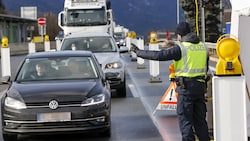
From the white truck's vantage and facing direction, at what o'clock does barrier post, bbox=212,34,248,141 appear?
The barrier post is roughly at 12 o'clock from the white truck.

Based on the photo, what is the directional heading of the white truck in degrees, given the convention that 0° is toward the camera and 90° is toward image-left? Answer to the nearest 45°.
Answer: approximately 0°

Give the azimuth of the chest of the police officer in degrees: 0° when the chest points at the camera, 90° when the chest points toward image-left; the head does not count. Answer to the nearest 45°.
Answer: approximately 135°

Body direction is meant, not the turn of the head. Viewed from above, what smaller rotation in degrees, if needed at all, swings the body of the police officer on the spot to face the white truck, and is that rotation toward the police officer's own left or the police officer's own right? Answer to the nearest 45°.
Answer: approximately 45° to the police officer's own right

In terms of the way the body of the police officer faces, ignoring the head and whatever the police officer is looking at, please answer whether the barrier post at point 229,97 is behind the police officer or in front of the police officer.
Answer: behind

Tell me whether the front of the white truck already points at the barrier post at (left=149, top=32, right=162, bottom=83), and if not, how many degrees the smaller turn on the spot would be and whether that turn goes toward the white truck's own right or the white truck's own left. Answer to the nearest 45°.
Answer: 0° — it already faces it

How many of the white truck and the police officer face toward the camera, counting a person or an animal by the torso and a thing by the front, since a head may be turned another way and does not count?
1

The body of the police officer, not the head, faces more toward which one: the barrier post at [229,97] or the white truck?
the white truck

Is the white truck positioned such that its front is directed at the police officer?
yes

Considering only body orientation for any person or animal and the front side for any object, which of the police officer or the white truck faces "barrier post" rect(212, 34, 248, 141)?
the white truck
